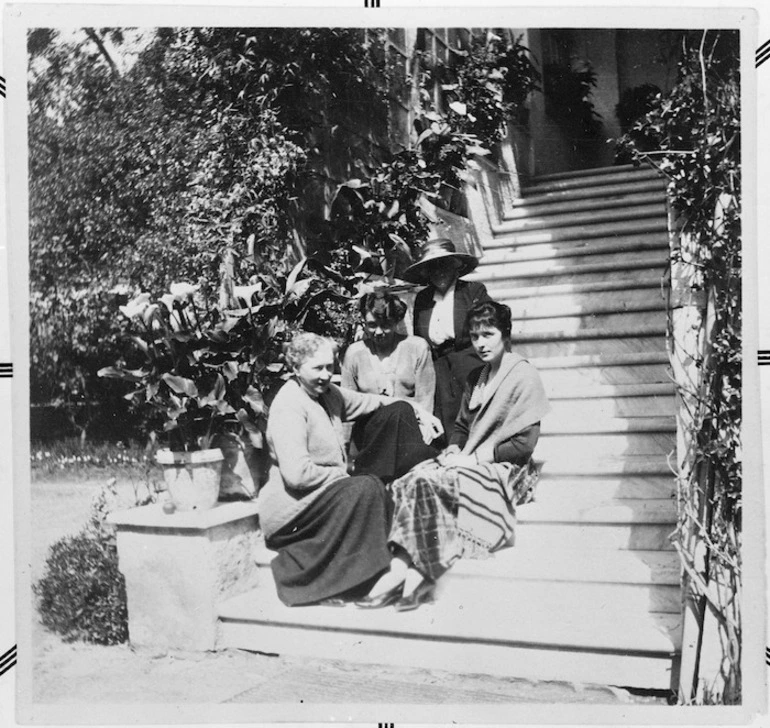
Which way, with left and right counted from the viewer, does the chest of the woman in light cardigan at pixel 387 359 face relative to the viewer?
facing the viewer

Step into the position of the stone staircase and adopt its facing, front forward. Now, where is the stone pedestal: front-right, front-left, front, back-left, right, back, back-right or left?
right

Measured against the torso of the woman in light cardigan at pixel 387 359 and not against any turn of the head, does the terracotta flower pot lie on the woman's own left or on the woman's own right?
on the woman's own right

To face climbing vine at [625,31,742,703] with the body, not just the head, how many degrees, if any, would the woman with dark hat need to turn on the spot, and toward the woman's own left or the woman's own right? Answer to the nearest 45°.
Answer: approximately 45° to the woman's own left

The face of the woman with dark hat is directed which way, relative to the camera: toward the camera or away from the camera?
toward the camera

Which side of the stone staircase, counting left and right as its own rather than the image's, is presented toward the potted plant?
right

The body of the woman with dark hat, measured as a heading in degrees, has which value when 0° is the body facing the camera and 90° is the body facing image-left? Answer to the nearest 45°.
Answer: approximately 0°

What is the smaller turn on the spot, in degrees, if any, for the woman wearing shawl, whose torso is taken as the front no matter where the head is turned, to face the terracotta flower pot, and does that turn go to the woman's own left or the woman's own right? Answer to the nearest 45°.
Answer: approximately 45° to the woman's own right

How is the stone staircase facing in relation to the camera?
toward the camera

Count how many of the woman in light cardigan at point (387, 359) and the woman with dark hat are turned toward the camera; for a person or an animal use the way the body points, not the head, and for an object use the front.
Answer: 2

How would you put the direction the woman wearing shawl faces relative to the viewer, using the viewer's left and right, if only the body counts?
facing the viewer and to the left of the viewer
